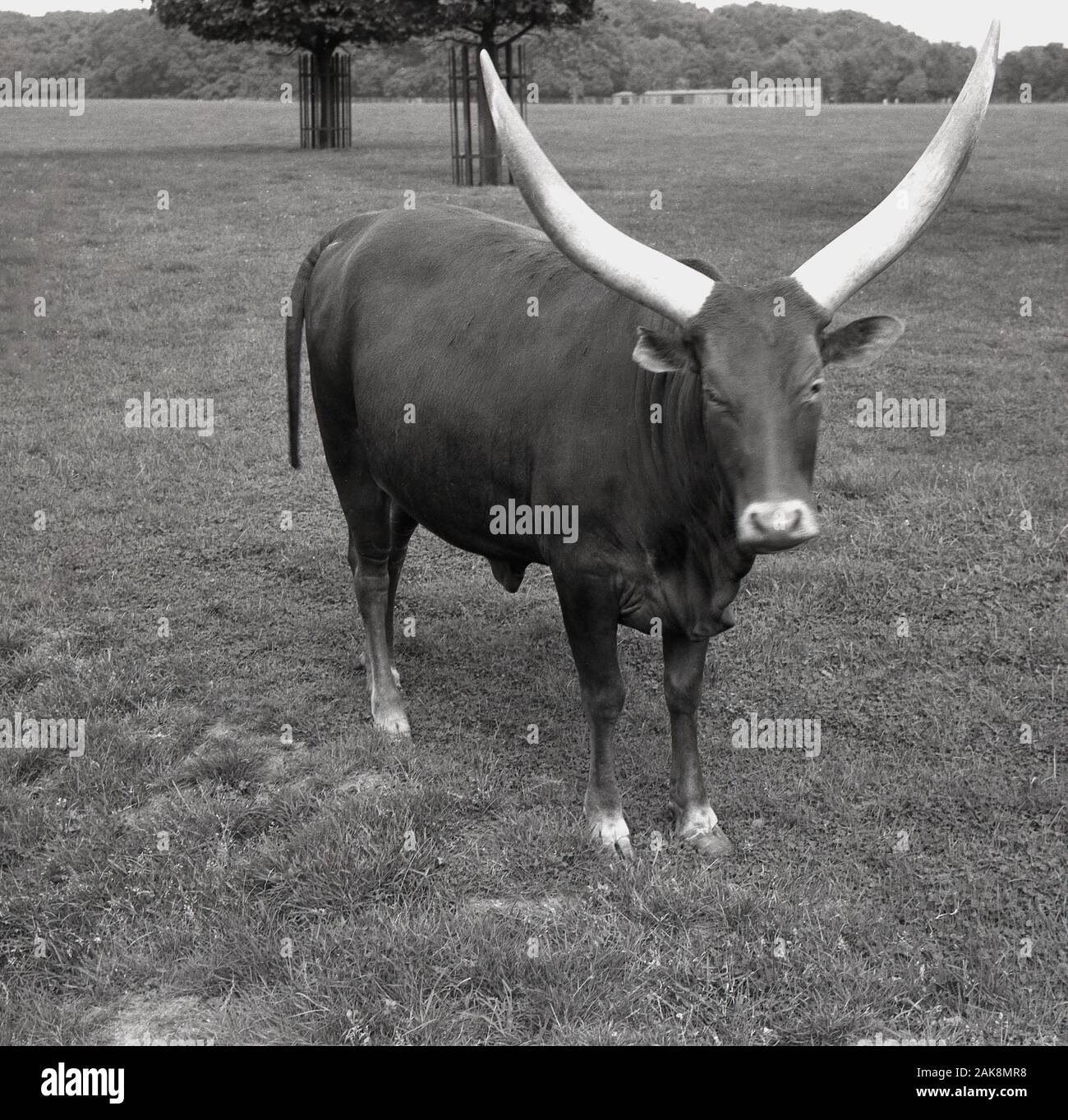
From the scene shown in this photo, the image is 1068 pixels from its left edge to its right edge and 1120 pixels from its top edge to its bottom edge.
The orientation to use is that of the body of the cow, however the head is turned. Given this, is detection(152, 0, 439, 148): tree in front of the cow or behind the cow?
behind

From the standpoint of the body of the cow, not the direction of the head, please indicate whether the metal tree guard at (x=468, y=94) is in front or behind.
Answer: behind

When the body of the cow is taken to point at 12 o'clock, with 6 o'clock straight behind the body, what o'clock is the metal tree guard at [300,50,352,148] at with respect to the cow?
The metal tree guard is roughly at 7 o'clock from the cow.

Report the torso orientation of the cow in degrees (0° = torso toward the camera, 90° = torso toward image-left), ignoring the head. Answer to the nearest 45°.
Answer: approximately 315°

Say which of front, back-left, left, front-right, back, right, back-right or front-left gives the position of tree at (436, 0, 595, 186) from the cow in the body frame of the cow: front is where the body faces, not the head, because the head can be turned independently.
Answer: back-left
